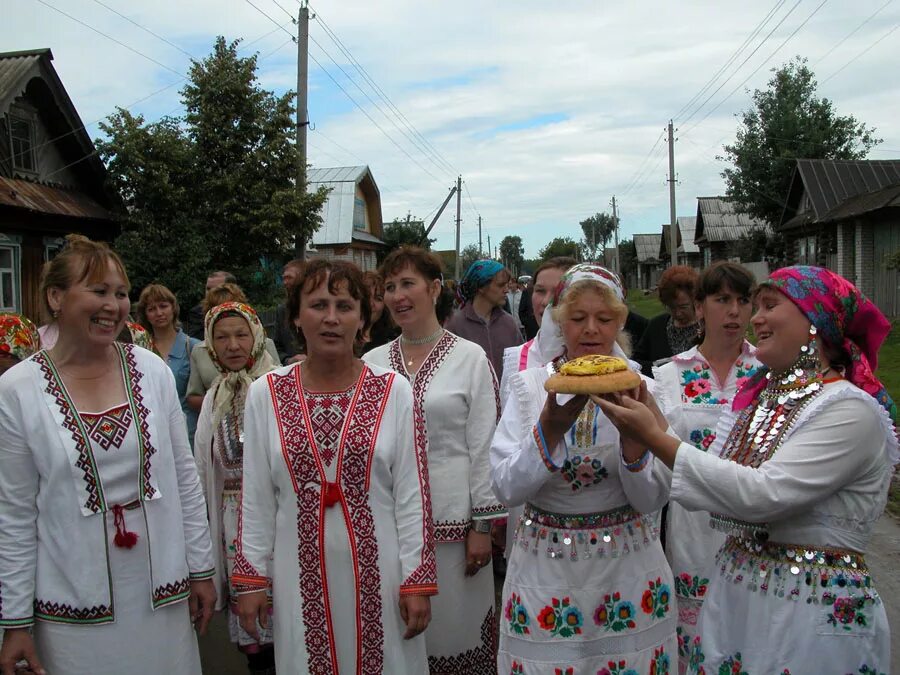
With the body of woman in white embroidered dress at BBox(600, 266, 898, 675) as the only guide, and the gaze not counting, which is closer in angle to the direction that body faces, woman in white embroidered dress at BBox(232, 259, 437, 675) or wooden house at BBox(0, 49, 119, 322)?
the woman in white embroidered dress

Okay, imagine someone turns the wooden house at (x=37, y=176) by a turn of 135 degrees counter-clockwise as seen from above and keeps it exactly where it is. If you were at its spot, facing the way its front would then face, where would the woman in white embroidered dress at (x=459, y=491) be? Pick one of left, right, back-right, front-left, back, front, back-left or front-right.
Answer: back

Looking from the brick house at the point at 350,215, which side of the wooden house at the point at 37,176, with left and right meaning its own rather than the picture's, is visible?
left

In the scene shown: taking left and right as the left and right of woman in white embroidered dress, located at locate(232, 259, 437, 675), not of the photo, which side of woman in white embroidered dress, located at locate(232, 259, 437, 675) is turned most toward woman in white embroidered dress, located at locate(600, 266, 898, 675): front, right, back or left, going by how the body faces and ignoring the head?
left

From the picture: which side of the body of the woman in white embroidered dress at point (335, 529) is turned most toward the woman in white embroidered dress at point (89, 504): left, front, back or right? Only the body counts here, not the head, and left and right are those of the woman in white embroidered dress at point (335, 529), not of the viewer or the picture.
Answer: right

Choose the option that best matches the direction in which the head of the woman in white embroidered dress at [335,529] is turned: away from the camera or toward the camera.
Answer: toward the camera

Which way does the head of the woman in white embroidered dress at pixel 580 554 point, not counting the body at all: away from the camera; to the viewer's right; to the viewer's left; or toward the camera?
toward the camera

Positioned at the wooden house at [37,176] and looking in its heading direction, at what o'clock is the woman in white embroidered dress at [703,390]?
The woman in white embroidered dress is roughly at 1 o'clock from the wooden house.

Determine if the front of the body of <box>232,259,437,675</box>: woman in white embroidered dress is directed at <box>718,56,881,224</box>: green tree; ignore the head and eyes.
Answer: no

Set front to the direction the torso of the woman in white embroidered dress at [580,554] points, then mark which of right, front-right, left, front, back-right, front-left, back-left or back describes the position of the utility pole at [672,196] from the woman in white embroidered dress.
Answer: back

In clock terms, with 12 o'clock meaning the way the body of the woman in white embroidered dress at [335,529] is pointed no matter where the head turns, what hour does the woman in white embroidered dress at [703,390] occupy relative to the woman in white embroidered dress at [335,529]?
the woman in white embroidered dress at [703,390] is roughly at 8 o'clock from the woman in white embroidered dress at [335,529].

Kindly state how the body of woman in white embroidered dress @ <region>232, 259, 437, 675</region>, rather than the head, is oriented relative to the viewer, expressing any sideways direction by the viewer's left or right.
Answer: facing the viewer

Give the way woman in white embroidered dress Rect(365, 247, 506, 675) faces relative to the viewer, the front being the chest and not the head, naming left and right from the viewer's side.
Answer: facing the viewer and to the left of the viewer

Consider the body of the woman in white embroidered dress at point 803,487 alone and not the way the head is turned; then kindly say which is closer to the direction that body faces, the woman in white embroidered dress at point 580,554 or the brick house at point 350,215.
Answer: the woman in white embroidered dress

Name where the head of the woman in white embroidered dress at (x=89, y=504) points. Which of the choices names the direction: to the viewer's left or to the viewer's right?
to the viewer's right

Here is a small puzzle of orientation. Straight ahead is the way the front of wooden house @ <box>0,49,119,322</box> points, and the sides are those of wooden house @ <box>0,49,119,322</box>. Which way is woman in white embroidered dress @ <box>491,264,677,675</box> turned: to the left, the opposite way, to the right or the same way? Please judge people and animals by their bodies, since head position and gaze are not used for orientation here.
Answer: to the right
